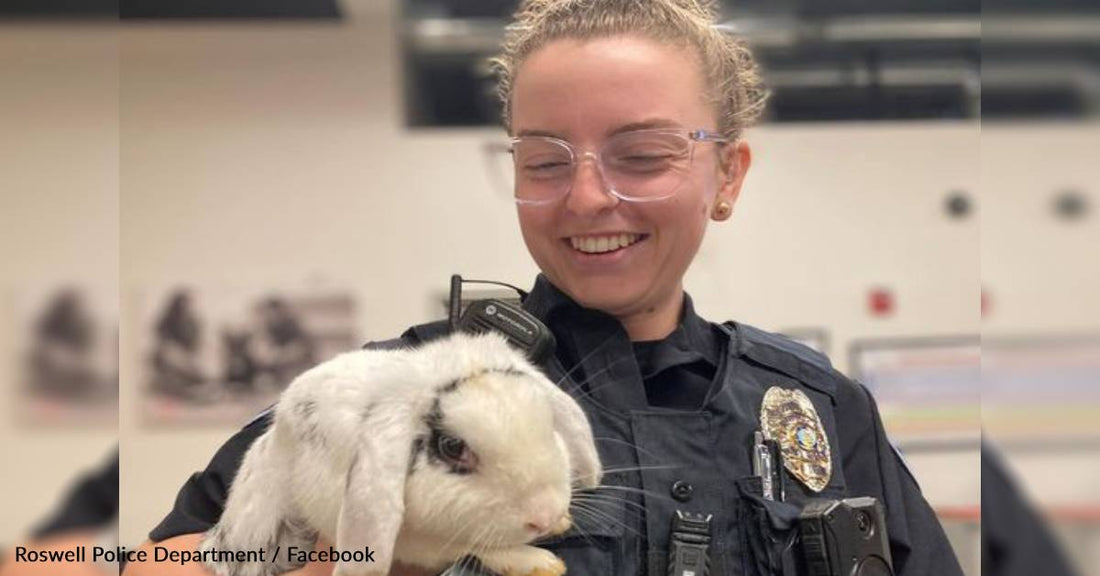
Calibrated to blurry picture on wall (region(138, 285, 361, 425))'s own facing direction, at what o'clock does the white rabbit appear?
The white rabbit is roughly at 12 o'clock from the blurry picture on wall.

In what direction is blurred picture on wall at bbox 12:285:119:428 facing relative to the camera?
toward the camera

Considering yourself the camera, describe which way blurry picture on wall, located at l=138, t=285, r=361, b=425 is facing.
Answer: facing the viewer

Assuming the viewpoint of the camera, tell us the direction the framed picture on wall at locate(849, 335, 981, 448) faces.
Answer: facing the viewer

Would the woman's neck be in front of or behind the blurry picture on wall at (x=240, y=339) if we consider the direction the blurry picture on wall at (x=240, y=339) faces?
in front

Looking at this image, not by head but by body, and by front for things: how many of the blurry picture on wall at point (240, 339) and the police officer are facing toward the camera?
2

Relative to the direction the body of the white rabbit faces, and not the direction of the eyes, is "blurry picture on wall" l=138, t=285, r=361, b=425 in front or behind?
behind

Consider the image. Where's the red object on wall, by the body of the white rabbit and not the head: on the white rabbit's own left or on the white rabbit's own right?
on the white rabbit's own left
